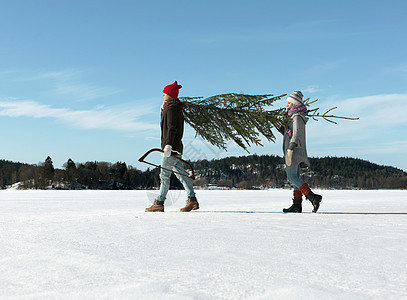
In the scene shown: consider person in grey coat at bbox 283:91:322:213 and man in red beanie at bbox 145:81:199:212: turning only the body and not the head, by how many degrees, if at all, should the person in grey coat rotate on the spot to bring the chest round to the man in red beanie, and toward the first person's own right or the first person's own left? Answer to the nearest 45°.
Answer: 0° — they already face them

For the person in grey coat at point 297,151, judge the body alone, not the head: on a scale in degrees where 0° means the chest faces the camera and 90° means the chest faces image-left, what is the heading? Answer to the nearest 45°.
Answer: approximately 90°

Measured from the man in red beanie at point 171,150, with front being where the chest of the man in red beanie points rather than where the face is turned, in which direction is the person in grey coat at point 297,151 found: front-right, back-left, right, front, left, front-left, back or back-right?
back

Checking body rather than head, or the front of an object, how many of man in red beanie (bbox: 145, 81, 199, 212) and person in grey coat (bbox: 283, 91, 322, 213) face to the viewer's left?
2

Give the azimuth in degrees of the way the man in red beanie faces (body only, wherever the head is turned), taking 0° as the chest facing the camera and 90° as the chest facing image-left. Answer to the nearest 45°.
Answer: approximately 90°
